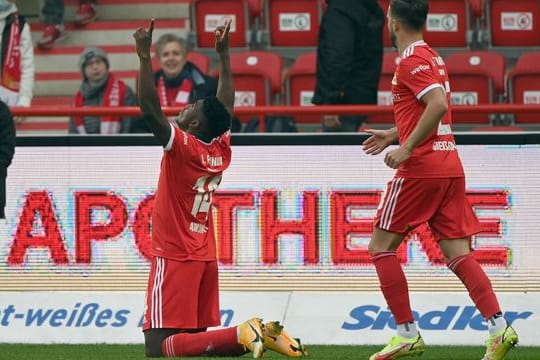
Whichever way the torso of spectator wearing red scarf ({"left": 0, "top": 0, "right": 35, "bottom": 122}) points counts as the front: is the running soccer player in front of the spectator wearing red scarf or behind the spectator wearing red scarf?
in front

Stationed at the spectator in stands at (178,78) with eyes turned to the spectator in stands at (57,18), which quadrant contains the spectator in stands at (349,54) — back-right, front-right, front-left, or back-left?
back-right

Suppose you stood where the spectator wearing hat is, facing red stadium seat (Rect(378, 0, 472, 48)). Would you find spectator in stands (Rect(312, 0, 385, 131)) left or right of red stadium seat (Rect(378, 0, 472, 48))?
right

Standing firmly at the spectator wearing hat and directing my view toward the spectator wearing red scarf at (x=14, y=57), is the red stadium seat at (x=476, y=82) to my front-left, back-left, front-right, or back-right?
back-right

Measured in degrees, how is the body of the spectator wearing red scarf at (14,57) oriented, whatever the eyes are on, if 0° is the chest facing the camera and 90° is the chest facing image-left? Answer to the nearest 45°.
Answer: approximately 0°
